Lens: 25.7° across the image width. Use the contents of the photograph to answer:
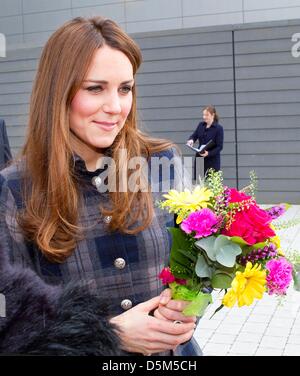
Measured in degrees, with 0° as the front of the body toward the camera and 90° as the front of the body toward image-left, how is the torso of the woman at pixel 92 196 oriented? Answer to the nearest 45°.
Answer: approximately 315°

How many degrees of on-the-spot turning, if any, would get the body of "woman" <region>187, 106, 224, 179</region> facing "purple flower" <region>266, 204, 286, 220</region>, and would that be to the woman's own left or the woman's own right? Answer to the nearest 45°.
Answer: approximately 45° to the woman's own left

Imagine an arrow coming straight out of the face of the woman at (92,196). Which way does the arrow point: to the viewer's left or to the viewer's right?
to the viewer's right

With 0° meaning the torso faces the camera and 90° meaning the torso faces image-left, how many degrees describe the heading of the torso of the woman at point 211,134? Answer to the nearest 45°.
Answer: approximately 45°

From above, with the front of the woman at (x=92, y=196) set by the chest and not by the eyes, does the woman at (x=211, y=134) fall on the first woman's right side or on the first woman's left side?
on the first woman's left side
